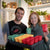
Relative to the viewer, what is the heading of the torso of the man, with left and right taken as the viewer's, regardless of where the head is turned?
facing the viewer
